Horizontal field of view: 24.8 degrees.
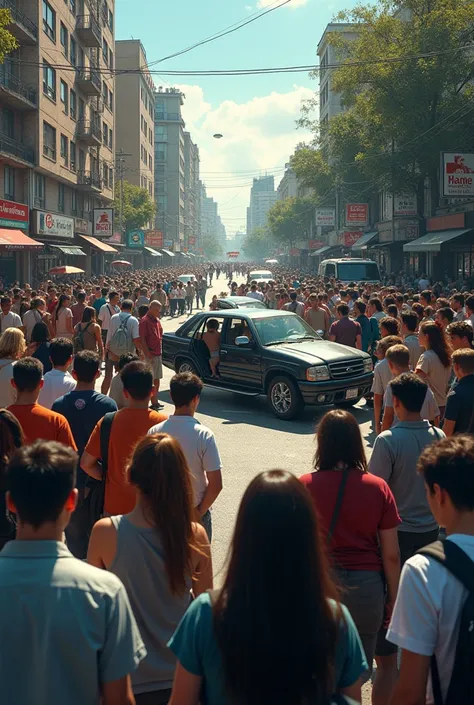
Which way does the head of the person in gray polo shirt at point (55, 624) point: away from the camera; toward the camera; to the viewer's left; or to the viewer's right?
away from the camera

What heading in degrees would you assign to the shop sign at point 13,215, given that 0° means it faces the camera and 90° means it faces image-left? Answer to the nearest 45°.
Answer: approximately 315°

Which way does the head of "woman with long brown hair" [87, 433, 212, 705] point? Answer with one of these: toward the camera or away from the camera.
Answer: away from the camera

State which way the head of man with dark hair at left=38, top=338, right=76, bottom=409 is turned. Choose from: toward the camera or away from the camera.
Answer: away from the camera

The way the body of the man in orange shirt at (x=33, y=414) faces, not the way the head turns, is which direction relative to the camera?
away from the camera

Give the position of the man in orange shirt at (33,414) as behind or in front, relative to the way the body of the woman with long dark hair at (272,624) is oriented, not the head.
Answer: in front

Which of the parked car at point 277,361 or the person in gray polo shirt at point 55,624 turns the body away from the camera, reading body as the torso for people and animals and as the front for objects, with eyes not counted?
the person in gray polo shirt

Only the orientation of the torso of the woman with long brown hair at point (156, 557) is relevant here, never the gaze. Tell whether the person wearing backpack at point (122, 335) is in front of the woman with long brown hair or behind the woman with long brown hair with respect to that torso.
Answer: in front

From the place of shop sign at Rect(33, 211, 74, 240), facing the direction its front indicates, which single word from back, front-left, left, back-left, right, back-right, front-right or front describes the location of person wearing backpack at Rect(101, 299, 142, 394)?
front-right

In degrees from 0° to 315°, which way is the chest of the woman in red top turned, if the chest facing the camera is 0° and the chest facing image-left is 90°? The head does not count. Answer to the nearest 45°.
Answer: approximately 180°

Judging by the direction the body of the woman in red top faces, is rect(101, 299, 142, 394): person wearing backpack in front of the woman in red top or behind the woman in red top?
in front
